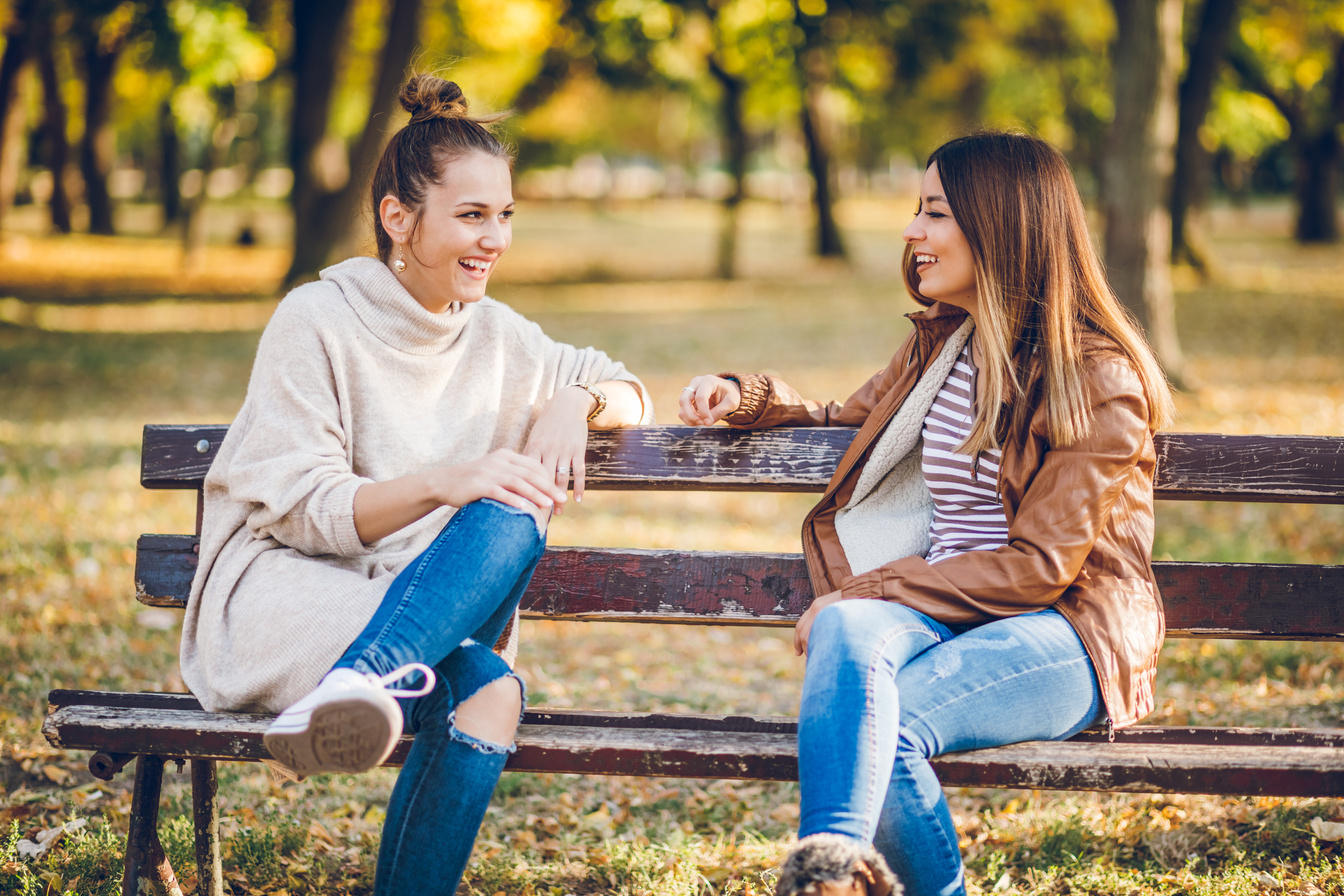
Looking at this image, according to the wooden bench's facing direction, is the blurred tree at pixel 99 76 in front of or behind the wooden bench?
behind

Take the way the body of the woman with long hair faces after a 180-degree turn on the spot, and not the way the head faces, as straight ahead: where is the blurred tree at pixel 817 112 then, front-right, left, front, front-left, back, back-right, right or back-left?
front-left

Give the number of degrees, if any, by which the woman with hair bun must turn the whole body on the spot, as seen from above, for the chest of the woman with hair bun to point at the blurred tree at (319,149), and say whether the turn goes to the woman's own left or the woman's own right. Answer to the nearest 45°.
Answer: approximately 135° to the woman's own left

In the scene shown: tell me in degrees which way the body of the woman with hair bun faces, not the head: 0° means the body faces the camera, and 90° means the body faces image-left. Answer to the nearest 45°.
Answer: approximately 315°

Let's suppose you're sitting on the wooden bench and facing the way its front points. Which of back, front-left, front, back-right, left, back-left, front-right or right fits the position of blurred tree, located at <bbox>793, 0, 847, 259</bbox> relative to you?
back

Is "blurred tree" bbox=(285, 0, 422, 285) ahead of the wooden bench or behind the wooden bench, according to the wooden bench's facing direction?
behind

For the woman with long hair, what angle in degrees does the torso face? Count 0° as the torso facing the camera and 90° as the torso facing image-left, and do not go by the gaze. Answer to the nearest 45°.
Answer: approximately 45°

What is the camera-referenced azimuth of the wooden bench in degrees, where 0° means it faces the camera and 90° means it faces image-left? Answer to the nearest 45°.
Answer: approximately 0°
